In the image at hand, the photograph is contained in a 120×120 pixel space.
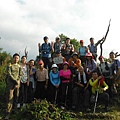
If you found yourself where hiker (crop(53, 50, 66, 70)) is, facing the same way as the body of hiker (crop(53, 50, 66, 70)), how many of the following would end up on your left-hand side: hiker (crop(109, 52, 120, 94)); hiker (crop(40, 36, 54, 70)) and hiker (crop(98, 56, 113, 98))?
2

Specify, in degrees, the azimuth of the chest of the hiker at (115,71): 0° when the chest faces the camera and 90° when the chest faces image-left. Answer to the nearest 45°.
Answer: approximately 45°

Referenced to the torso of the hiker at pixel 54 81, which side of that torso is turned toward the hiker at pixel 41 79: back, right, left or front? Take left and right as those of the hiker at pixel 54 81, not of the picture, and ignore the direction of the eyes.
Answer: right

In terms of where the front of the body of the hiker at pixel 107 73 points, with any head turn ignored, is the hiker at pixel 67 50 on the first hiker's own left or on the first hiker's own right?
on the first hiker's own right

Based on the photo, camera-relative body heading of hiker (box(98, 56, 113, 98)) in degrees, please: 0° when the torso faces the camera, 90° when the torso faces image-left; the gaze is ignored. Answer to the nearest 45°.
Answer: approximately 45°
